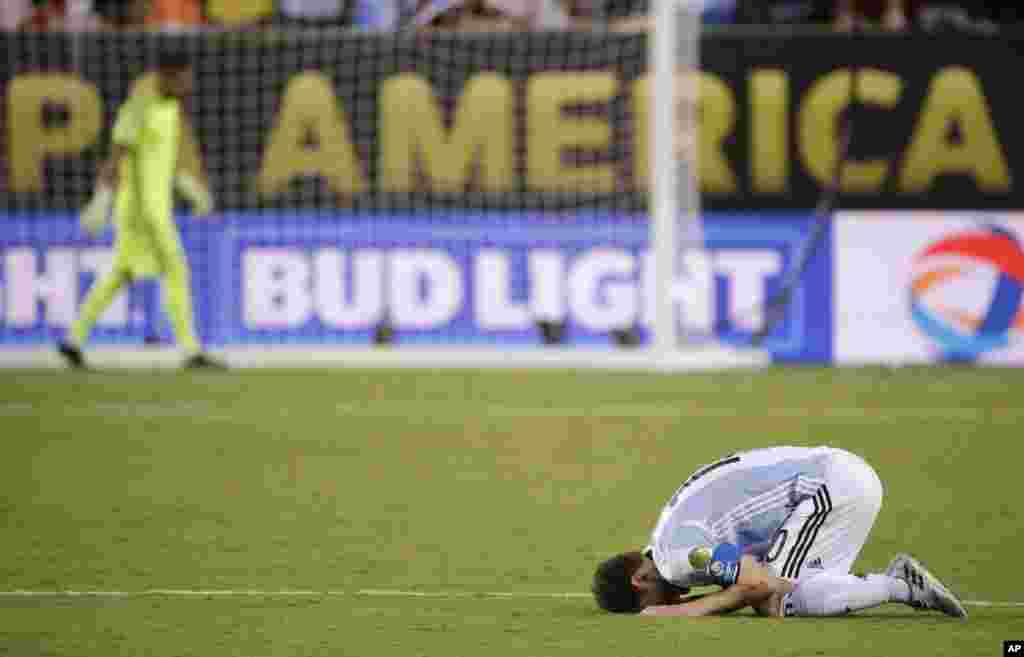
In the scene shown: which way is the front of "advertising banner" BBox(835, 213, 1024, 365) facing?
toward the camera

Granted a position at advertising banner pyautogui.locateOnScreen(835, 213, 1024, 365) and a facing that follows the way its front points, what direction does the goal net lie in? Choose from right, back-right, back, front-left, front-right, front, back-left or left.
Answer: right

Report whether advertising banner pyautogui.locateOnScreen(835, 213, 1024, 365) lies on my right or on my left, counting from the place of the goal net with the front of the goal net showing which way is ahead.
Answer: on my left

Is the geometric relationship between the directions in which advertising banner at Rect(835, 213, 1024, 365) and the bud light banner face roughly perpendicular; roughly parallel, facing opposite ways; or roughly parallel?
roughly parallel

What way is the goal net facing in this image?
toward the camera

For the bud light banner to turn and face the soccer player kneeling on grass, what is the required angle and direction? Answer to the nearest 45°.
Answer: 0° — it already faces them

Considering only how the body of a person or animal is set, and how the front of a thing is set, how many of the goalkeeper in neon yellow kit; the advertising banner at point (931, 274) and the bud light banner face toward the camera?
2

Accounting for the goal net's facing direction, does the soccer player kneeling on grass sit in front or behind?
in front

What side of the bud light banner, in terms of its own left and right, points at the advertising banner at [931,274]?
left

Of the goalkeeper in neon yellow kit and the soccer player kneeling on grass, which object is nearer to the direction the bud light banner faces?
the soccer player kneeling on grass

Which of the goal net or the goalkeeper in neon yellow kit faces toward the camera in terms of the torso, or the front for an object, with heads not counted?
the goal net

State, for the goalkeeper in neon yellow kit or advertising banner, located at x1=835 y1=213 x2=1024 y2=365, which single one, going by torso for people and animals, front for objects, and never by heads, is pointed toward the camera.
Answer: the advertising banner

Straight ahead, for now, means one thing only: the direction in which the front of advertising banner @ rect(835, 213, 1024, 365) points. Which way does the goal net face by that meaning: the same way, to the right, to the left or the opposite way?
the same way

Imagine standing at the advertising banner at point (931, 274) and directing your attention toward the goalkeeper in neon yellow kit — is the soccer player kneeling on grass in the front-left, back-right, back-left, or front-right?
front-left

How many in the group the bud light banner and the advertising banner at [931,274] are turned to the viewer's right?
0
